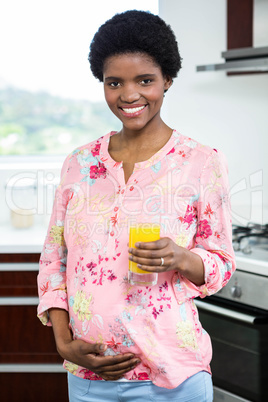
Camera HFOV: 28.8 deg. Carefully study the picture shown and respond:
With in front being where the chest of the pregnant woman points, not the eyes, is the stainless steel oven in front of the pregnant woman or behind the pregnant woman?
behind

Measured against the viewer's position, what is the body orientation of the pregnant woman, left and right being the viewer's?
facing the viewer and to the left of the viewer

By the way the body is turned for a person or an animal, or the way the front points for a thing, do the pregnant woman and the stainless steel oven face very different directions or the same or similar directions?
same or similar directions

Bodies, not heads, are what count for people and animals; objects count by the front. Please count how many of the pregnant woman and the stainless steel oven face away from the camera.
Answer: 0

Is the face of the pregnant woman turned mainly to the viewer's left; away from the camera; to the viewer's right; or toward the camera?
toward the camera

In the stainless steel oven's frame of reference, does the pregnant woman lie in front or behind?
in front

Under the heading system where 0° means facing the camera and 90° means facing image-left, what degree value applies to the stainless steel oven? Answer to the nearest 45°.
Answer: approximately 45°
